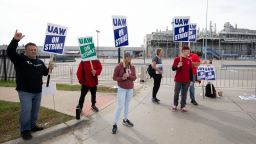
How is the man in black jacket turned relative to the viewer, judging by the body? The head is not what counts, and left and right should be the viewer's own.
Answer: facing the viewer and to the right of the viewer

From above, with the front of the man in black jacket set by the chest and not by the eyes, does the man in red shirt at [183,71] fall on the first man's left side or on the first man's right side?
on the first man's left side
